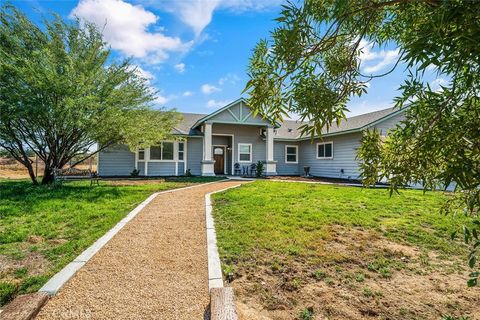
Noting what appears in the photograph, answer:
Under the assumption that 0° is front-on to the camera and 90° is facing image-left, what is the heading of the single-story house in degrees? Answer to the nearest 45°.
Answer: approximately 0°
